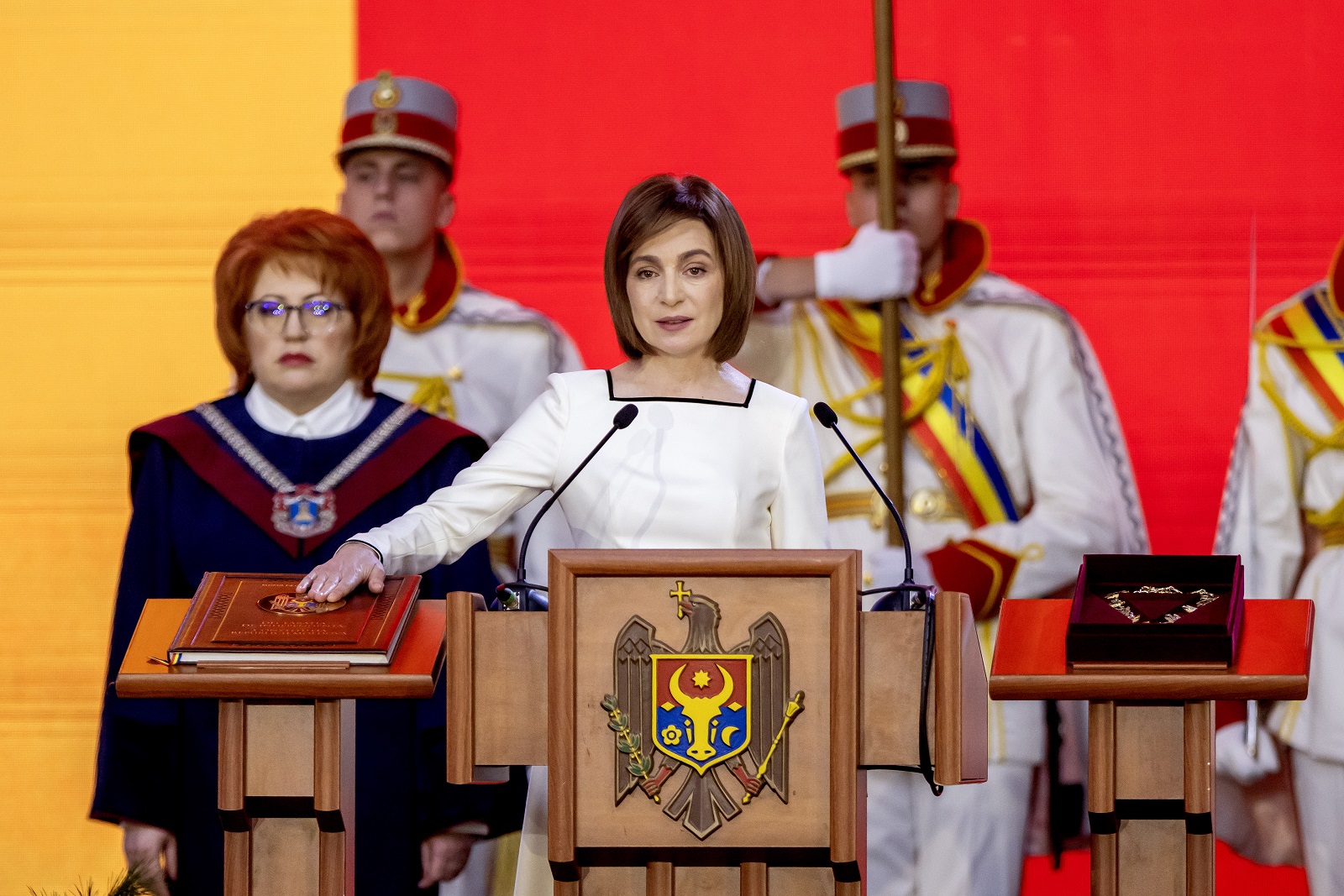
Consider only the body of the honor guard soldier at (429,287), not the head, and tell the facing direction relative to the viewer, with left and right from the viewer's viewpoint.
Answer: facing the viewer and to the left of the viewer

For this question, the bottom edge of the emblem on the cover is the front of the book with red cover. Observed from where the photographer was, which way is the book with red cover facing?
facing the viewer

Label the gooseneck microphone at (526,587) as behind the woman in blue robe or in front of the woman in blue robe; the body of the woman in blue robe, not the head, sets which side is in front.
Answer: in front

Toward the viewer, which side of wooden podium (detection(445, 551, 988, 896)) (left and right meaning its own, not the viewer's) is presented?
front

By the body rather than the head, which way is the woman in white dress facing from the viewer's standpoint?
toward the camera

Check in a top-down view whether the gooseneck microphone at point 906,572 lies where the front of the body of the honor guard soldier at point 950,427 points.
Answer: yes

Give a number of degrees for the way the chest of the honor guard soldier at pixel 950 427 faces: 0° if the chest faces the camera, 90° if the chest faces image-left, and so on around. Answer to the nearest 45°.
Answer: approximately 0°

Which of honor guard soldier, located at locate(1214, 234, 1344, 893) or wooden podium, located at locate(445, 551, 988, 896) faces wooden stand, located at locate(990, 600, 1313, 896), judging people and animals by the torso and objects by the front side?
the honor guard soldier
